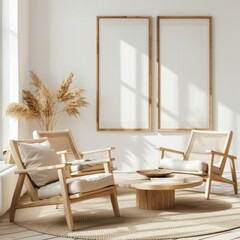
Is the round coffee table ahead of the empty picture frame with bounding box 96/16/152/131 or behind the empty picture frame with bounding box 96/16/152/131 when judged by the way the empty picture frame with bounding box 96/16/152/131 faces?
ahead

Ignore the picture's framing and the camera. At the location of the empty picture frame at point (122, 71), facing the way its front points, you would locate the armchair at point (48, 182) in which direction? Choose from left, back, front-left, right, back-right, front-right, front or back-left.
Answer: front

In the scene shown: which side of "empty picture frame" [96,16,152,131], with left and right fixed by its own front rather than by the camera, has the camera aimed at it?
front

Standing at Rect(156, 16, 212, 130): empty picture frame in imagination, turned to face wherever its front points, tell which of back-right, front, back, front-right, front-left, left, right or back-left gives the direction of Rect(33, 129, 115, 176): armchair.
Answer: front-right

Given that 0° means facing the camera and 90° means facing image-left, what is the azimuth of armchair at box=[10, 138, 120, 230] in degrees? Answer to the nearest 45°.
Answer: approximately 315°

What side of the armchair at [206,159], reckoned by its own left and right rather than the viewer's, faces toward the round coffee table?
front

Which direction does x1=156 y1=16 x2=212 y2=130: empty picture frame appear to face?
toward the camera

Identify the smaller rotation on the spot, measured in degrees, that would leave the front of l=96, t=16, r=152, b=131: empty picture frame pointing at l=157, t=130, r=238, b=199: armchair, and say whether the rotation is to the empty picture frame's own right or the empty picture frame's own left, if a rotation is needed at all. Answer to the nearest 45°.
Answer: approximately 45° to the empty picture frame's own left

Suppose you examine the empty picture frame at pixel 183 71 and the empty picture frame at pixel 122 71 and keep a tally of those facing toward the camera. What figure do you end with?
2

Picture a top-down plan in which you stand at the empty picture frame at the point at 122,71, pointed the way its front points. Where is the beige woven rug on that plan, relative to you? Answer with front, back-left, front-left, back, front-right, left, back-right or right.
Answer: front

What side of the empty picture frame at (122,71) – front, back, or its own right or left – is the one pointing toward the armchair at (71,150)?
front

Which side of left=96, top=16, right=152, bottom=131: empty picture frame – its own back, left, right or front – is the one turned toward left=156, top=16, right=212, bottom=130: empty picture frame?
left

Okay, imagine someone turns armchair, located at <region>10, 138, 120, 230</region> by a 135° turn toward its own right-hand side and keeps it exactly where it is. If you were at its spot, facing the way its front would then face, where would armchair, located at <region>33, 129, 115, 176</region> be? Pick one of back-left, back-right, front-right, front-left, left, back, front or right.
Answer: right
